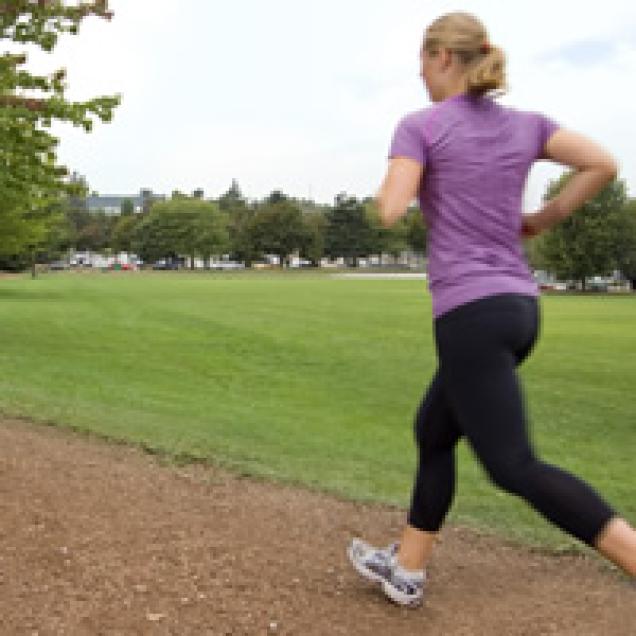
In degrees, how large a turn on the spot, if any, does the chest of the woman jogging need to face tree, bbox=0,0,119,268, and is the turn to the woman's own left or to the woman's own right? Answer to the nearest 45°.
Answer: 0° — they already face it

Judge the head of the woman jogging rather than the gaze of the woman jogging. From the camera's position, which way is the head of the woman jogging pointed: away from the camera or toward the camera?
away from the camera

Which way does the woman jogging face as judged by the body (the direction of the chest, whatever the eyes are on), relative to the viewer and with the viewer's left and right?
facing away from the viewer and to the left of the viewer
